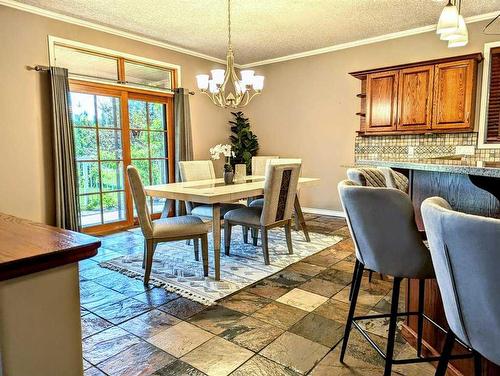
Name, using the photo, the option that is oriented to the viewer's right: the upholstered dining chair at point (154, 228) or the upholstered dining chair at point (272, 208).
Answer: the upholstered dining chair at point (154, 228)

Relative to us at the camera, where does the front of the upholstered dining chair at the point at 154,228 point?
facing to the right of the viewer

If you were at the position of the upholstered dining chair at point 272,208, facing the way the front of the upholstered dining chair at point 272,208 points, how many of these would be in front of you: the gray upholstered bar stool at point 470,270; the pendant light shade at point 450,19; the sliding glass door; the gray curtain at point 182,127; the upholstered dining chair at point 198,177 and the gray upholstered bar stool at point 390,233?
3

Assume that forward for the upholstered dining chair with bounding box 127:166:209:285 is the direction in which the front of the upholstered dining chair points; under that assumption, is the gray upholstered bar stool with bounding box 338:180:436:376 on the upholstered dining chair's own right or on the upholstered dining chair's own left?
on the upholstered dining chair's own right

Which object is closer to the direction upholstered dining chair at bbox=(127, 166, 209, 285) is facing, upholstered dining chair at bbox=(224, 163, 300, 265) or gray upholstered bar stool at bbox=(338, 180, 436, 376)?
the upholstered dining chair

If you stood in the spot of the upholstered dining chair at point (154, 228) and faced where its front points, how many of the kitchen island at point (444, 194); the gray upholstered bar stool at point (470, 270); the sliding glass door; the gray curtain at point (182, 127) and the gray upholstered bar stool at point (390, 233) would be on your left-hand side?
2

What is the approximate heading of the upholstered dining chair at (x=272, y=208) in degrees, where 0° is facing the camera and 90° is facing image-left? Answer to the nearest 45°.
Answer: approximately 135°

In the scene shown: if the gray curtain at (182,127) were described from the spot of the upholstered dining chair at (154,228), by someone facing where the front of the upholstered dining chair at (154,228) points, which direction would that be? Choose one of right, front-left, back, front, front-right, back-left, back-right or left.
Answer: left

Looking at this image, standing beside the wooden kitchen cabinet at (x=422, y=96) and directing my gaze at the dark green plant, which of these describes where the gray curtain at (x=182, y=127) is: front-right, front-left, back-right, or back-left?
front-left

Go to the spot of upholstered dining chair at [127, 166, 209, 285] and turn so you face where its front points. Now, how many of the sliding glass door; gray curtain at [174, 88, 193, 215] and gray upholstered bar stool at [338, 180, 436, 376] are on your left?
2

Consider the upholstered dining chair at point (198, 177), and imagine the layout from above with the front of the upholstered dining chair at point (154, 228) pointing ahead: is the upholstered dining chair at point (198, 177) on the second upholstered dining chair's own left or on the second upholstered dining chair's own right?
on the second upholstered dining chair's own left

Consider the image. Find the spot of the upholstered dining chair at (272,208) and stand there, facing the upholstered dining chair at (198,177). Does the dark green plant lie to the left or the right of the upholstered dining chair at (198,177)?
right

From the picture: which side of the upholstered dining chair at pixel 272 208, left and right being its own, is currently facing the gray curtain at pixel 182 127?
front

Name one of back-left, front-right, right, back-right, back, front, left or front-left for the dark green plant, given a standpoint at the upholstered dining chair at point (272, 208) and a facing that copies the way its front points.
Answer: front-right
